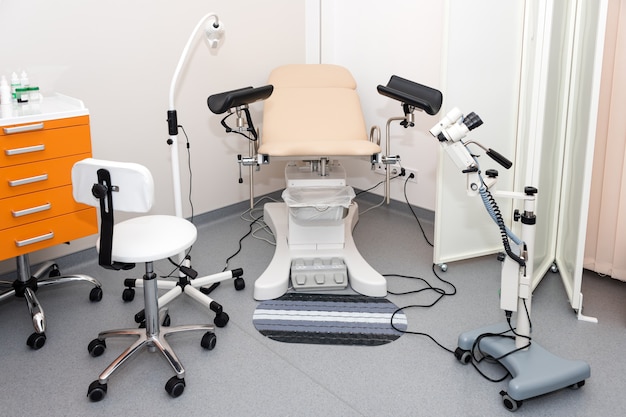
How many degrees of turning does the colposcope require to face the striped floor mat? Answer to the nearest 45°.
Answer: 0° — it already faces it

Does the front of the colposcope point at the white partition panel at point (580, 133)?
no

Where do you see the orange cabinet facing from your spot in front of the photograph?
facing the viewer and to the right of the viewer

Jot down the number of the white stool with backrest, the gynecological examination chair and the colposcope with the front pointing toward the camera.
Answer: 1

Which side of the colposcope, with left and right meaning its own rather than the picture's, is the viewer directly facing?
left

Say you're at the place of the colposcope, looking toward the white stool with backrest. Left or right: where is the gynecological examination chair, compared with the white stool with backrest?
right

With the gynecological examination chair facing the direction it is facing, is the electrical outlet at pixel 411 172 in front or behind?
behind

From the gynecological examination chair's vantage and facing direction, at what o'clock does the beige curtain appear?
The beige curtain is roughly at 9 o'clock from the gynecological examination chair.

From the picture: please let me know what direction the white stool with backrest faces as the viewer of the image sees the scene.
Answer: facing away from the viewer and to the right of the viewer

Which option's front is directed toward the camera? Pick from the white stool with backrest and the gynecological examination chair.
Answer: the gynecological examination chair

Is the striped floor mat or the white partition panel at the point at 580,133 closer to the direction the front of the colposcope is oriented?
the striped floor mat

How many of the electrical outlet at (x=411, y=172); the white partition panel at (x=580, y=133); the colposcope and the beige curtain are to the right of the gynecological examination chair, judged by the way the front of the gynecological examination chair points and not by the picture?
0

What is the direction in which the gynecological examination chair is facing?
toward the camera

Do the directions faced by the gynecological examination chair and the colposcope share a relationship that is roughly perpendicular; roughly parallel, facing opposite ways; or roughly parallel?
roughly perpendicular

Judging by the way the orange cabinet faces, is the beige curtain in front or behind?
in front
